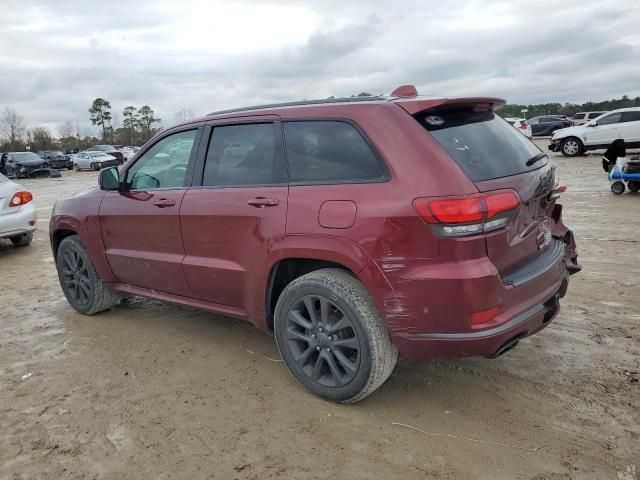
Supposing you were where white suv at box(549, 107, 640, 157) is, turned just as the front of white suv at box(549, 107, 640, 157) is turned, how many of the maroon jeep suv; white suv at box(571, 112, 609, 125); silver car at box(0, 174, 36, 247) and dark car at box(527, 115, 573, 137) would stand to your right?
2

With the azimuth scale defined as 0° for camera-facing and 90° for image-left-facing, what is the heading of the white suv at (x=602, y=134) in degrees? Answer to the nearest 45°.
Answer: approximately 90°

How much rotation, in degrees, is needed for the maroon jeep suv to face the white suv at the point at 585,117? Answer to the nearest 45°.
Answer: approximately 90° to its right

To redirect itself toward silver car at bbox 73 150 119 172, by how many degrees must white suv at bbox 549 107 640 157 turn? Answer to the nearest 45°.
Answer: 0° — it already faces it

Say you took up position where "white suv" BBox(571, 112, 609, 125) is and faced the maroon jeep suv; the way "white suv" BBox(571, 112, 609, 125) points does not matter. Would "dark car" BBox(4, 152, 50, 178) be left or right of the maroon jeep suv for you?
right

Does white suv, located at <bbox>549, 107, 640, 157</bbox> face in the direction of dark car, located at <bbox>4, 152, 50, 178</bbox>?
yes

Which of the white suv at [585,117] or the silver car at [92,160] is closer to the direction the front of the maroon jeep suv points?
the silver car

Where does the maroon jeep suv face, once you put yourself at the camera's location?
facing away from the viewer and to the left of the viewer

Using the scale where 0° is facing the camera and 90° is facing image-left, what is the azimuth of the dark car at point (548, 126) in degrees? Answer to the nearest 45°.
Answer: approximately 90°
